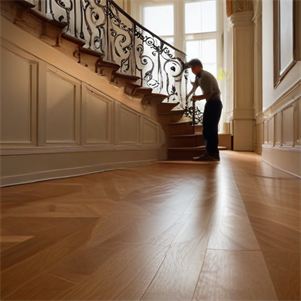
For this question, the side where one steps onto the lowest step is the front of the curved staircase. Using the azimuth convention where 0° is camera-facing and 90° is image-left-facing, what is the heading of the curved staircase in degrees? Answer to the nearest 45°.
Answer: approximately 315°

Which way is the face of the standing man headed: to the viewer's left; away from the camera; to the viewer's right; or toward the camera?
to the viewer's left

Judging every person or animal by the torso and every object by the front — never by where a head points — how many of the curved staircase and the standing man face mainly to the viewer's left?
1

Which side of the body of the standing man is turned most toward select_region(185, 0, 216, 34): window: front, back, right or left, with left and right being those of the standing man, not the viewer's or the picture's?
right

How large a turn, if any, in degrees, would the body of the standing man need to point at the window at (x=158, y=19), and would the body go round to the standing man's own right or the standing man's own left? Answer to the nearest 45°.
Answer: approximately 90° to the standing man's own right

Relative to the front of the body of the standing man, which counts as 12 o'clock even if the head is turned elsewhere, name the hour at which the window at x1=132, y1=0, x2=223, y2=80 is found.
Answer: The window is roughly at 3 o'clock from the standing man.

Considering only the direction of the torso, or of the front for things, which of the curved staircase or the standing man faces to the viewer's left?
the standing man

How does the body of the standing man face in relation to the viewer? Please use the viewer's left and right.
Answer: facing to the left of the viewer
